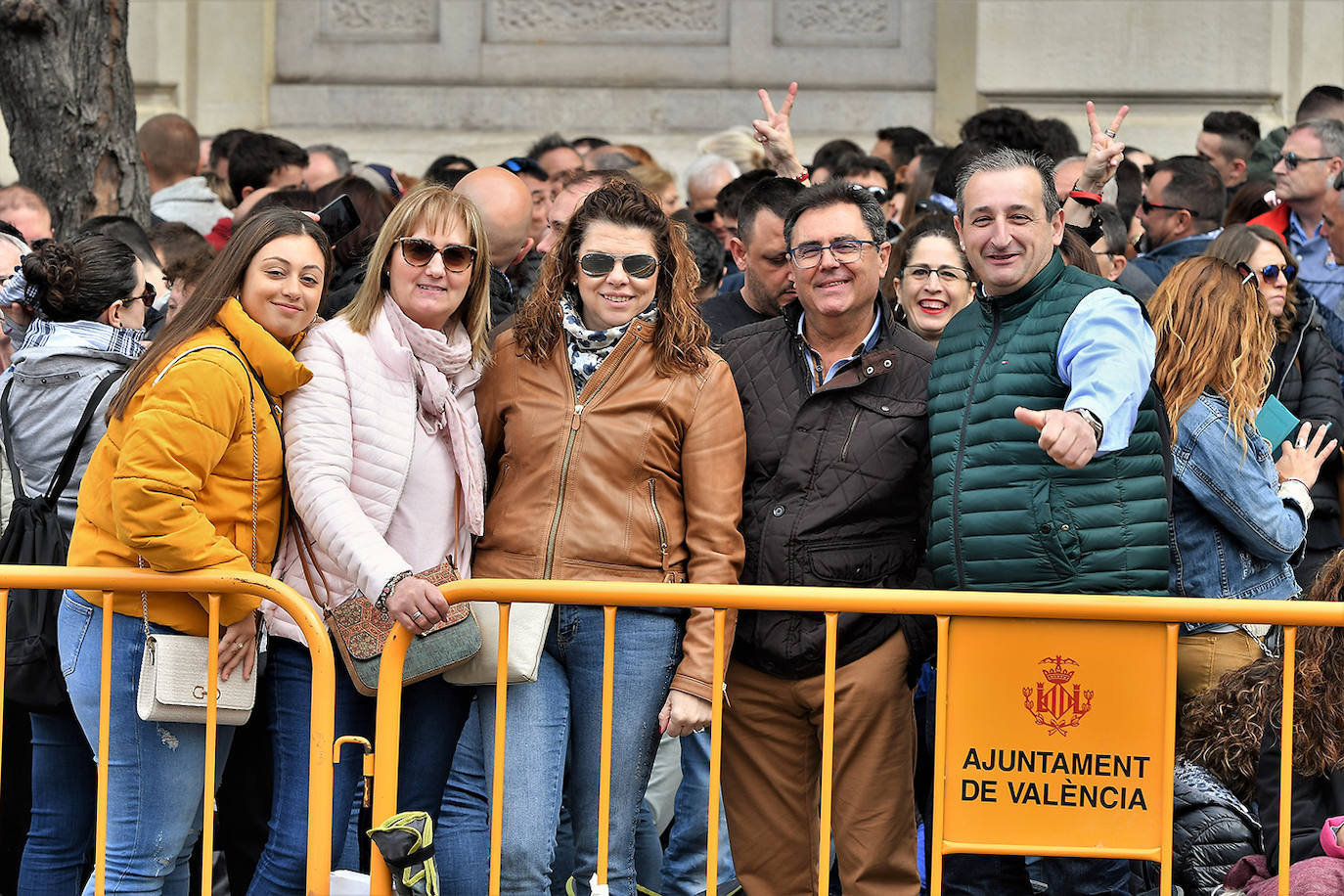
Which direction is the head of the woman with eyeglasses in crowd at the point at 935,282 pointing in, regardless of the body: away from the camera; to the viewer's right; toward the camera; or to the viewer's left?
toward the camera

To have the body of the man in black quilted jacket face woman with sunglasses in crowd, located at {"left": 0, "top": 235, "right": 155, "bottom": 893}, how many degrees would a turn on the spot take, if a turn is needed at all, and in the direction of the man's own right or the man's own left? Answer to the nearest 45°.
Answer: approximately 90° to the man's own right

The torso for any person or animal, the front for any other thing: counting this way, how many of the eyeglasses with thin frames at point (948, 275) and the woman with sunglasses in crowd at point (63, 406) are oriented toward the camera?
1

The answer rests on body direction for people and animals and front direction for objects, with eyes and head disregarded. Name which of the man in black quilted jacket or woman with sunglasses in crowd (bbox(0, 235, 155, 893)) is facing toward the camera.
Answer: the man in black quilted jacket

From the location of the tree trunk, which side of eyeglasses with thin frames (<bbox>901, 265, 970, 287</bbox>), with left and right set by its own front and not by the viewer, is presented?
right

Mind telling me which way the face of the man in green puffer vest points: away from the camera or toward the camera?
toward the camera

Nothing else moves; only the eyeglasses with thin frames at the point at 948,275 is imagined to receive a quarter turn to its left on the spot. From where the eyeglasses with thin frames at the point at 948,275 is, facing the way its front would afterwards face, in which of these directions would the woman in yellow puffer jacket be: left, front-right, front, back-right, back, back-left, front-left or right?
back-right

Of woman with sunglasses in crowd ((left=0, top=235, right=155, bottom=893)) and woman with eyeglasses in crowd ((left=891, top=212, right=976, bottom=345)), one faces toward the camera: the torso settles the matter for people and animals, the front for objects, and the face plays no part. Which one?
woman with eyeglasses in crowd ((left=891, top=212, right=976, bottom=345))

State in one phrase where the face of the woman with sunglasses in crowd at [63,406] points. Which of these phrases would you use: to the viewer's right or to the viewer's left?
to the viewer's right

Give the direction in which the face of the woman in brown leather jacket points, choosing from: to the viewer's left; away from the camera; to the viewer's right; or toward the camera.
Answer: toward the camera

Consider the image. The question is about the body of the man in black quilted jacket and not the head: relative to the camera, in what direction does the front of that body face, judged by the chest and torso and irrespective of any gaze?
toward the camera

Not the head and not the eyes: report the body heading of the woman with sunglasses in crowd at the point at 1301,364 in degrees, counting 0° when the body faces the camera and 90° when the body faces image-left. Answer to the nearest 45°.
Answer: approximately 45°

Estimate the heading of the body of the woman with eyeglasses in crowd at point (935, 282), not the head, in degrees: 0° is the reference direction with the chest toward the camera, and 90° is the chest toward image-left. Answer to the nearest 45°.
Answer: approximately 0°

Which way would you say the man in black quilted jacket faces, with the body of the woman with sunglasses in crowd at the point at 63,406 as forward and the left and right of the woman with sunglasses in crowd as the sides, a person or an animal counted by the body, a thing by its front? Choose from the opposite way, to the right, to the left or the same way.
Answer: the opposite way

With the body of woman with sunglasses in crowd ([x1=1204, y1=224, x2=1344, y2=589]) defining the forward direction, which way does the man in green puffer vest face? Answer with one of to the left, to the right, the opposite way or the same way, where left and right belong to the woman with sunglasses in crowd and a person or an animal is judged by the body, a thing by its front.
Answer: the same way
